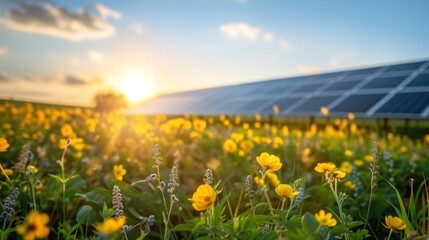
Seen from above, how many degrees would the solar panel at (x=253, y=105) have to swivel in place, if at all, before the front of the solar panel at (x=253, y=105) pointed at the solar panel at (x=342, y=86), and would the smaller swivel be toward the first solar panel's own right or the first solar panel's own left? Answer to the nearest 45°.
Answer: approximately 135° to the first solar panel's own left

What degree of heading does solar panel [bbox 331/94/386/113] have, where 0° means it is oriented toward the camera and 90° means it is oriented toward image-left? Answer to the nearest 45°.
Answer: approximately 45°

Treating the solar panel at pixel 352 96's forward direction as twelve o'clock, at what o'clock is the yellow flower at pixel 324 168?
The yellow flower is roughly at 11 o'clock from the solar panel.

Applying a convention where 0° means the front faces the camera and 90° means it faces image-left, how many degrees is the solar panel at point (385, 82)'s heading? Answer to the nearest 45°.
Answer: approximately 45°

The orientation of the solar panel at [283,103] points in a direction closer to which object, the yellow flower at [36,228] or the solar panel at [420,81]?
the yellow flower

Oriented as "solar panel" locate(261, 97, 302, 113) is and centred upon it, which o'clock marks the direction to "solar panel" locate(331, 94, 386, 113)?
"solar panel" locate(331, 94, 386, 113) is roughly at 9 o'clock from "solar panel" locate(261, 97, 302, 113).

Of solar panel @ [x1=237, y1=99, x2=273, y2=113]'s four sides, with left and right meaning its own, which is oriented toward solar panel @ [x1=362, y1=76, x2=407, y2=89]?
left

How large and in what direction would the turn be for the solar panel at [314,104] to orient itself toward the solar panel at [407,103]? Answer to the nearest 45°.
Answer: approximately 90° to its left

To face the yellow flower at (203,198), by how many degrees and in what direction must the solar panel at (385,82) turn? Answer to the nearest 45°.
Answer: approximately 45° to its left
